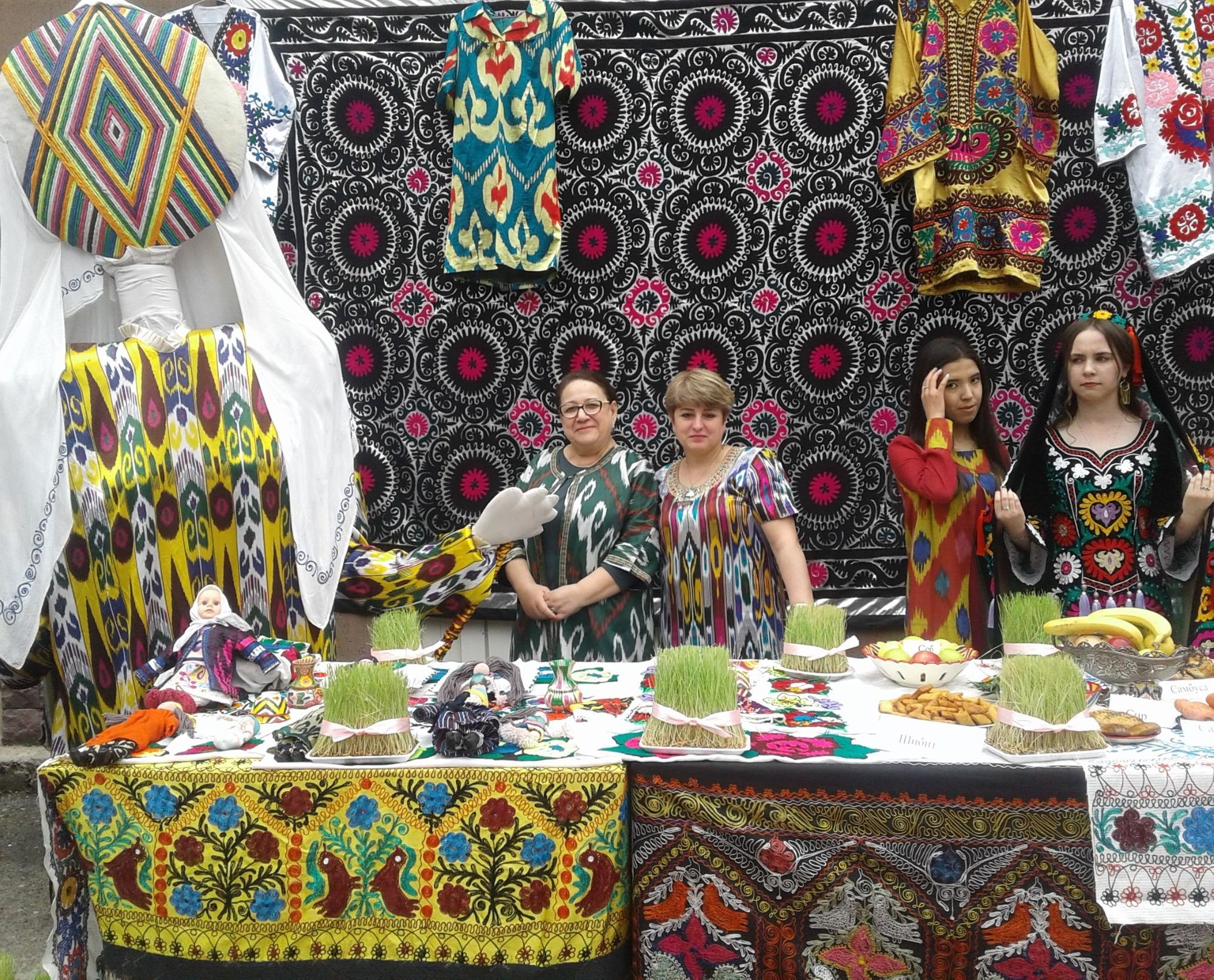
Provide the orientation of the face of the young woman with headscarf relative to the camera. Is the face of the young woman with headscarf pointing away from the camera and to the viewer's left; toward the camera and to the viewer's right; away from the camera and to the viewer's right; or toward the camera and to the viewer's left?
toward the camera and to the viewer's left

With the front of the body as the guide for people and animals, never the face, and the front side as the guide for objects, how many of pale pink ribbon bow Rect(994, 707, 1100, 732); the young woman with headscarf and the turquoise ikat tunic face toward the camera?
3

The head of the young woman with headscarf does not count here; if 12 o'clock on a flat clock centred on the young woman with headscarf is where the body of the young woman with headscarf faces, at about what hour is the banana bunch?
The banana bunch is roughly at 12 o'clock from the young woman with headscarf.

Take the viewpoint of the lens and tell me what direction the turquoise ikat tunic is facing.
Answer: facing the viewer

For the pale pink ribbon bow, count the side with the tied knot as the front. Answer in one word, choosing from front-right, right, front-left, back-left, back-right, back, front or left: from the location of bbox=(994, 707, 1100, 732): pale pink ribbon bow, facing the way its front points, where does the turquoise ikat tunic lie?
back-right

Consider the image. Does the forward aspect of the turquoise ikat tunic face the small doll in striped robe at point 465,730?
yes

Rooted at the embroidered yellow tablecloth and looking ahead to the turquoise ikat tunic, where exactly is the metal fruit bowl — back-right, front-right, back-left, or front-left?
front-right

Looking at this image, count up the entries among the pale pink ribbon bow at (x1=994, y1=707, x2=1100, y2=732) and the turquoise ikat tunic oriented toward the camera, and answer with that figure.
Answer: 2

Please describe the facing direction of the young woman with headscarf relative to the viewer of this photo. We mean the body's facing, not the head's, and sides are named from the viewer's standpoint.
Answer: facing the viewer

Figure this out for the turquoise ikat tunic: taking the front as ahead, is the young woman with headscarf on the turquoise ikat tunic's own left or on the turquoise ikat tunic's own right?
on the turquoise ikat tunic's own left

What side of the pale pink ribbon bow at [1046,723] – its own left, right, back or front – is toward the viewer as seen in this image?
front

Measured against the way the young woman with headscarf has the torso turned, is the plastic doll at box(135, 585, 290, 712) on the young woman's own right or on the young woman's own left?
on the young woman's own right

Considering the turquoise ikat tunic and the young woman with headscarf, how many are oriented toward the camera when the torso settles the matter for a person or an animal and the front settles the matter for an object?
2

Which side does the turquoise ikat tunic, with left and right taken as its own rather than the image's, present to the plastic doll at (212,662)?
front

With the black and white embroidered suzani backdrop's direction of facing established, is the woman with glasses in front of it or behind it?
in front
